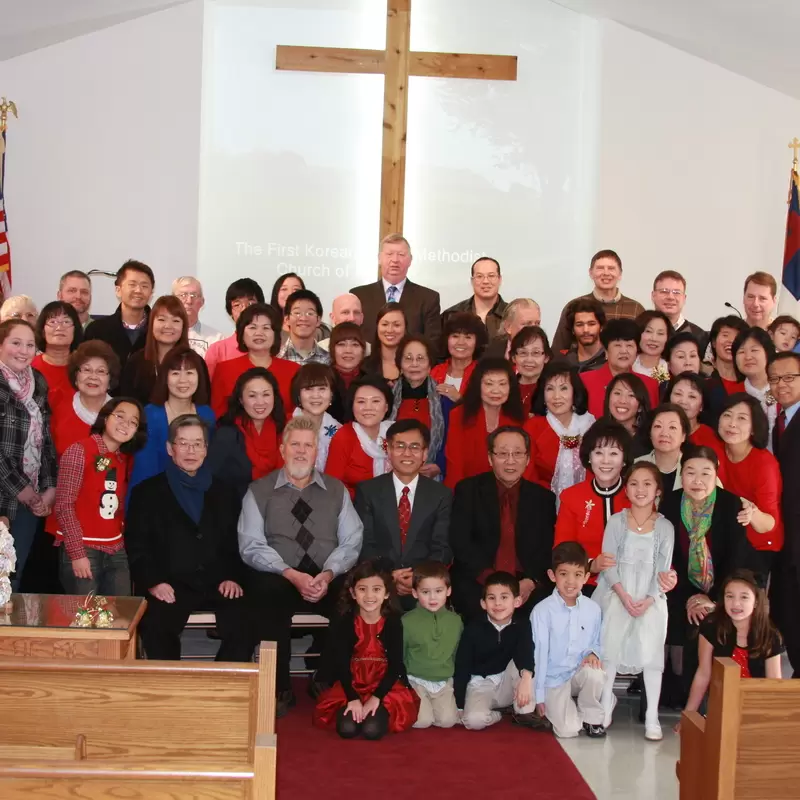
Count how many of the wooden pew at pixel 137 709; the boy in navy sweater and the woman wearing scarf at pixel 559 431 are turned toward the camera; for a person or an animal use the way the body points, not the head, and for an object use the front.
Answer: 2

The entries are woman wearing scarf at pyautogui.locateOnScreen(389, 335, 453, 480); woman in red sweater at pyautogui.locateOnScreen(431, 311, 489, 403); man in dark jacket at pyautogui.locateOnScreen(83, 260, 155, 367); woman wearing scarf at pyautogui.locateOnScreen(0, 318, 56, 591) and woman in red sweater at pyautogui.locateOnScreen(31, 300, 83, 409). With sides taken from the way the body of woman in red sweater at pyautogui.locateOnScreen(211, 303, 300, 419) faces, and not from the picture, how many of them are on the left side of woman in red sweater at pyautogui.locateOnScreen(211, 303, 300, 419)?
2

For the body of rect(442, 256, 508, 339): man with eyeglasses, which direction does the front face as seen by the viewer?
toward the camera

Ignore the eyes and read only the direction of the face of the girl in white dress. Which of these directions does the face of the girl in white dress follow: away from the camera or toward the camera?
toward the camera

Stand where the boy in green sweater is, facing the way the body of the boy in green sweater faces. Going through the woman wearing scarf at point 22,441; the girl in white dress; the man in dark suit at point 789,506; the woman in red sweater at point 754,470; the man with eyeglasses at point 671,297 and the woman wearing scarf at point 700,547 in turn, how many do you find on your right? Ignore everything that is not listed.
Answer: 1

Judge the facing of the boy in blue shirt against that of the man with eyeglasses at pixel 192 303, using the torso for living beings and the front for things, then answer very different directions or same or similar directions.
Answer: same or similar directions

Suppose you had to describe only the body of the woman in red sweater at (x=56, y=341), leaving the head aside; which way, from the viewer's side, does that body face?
toward the camera

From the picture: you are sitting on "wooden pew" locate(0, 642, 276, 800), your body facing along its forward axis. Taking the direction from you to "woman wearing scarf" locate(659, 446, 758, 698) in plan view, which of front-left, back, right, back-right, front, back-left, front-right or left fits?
front-right

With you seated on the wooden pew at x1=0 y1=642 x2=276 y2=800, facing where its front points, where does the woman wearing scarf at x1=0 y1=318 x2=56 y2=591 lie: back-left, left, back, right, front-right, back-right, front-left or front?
front

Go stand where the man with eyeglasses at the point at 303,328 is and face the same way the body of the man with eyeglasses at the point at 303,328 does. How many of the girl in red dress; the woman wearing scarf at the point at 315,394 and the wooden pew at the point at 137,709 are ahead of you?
3

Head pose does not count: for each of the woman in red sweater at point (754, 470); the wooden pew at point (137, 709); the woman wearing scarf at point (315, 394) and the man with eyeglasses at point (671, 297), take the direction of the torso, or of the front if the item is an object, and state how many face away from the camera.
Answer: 1

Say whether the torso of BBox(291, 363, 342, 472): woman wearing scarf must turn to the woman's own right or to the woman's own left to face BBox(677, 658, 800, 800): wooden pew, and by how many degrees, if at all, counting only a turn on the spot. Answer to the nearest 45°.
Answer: approximately 45° to the woman's own left

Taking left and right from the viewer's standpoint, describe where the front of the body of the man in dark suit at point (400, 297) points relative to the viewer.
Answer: facing the viewer

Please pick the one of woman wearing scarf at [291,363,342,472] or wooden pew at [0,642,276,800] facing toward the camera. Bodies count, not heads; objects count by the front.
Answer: the woman wearing scarf

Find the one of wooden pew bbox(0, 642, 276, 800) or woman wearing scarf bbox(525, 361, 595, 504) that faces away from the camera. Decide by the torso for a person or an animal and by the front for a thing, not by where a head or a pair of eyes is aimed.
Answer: the wooden pew

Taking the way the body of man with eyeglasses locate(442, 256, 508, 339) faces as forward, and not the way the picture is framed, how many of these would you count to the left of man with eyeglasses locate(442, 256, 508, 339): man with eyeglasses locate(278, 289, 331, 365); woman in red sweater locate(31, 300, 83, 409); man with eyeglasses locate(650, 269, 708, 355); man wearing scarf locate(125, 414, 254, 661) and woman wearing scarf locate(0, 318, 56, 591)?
1

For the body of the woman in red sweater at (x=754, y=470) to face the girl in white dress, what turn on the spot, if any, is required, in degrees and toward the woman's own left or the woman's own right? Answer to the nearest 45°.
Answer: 0° — they already face them

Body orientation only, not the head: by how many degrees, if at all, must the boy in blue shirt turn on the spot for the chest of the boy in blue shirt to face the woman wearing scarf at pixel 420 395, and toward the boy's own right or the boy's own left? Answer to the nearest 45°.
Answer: approximately 135° to the boy's own right

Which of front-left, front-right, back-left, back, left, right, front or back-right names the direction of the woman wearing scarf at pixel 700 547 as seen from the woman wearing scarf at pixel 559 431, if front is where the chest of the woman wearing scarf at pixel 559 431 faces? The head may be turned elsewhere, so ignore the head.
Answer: front-left
